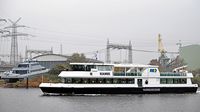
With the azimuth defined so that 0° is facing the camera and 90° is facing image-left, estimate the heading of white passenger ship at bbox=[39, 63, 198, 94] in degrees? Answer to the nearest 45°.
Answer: approximately 90°
